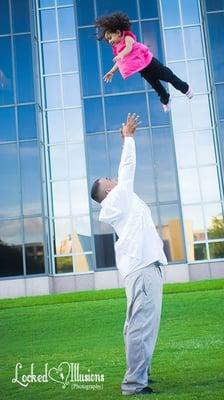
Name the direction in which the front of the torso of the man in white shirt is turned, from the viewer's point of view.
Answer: to the viewer's right
